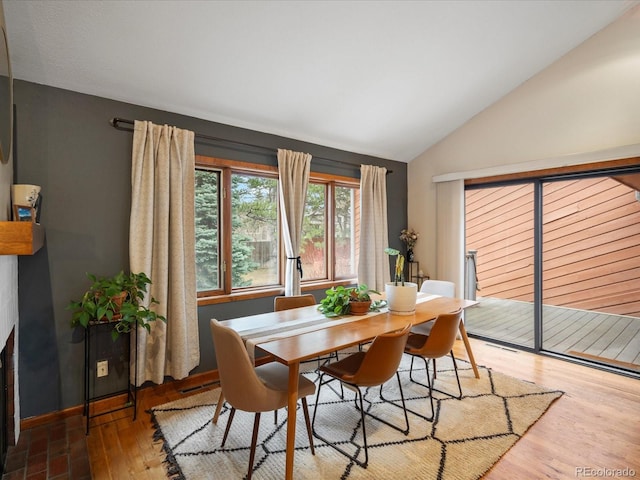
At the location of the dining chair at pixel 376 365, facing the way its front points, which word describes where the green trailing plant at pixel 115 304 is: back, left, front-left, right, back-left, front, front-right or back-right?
front-left

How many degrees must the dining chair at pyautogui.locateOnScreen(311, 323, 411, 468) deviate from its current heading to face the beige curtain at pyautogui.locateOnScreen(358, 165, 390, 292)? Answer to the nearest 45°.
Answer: approximately 45° to its right

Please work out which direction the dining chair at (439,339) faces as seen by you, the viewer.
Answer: facing away from the viewer and to the left of the viewer

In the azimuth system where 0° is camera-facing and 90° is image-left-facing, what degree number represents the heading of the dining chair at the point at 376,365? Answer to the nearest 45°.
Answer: approximately 135°

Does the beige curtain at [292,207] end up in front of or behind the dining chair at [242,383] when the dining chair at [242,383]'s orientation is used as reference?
in front

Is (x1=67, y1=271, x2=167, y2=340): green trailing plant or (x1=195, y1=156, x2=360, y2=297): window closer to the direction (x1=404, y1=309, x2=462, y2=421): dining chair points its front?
the window

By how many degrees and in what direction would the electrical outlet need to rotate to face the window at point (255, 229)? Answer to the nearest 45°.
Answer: approximately 45° to its left
